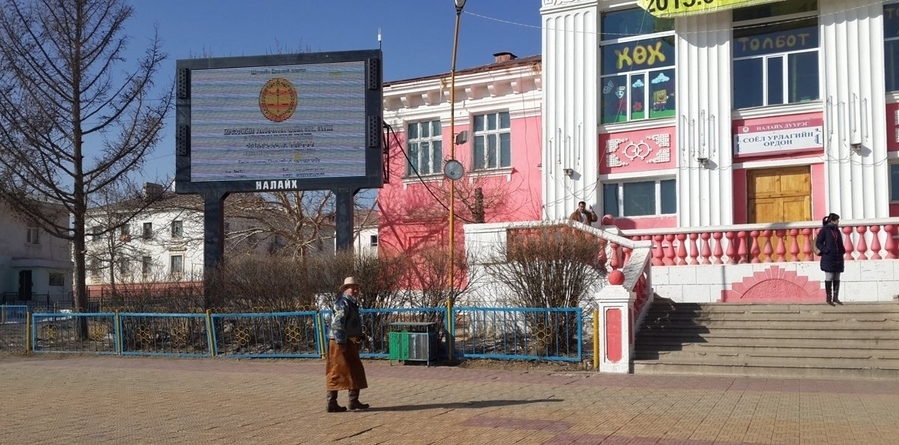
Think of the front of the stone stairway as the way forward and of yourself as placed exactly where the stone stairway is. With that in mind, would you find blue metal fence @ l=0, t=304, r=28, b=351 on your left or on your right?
on your right

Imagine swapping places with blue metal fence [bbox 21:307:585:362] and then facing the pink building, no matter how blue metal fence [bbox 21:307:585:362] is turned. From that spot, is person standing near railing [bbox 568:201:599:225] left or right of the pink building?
right
